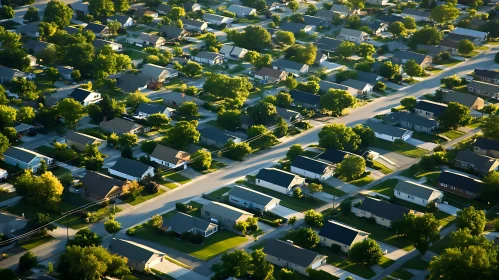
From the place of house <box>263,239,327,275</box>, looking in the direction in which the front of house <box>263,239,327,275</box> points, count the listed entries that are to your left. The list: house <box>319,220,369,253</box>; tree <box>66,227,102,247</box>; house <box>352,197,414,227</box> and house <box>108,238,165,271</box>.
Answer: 2
